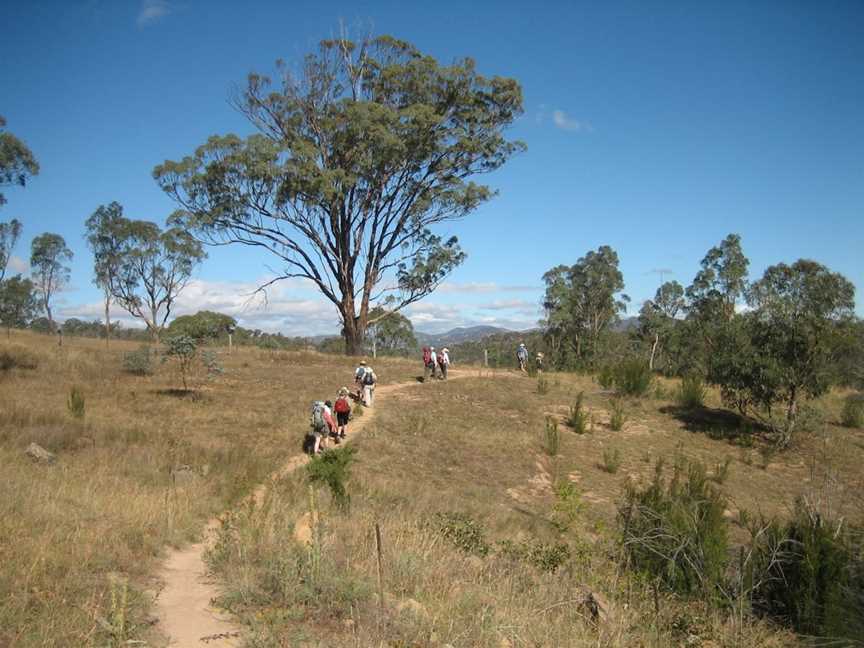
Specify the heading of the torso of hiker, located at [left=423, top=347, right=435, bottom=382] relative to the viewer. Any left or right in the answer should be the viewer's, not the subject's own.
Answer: facing away from the viewer and to the right of the viewer

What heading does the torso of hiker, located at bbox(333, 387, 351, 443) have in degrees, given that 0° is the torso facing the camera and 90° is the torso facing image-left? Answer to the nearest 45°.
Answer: approximately 225°

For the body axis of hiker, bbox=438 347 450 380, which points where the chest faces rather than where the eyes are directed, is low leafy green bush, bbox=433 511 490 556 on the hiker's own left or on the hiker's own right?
on the hiker's own right

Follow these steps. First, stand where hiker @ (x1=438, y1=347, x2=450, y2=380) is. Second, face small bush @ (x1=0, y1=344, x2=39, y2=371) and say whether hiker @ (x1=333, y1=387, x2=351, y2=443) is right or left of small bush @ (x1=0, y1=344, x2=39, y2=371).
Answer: left

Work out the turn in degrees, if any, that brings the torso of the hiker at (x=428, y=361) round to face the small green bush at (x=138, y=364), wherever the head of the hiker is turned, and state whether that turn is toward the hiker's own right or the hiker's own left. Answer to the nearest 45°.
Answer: approximately 135° to the hiker's own left

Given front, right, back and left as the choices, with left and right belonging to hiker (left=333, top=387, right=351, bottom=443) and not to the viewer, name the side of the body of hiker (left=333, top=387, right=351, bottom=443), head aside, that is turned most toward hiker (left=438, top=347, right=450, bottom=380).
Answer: front

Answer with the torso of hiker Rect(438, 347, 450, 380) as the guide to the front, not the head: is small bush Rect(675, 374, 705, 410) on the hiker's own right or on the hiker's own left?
on the hiker's own right

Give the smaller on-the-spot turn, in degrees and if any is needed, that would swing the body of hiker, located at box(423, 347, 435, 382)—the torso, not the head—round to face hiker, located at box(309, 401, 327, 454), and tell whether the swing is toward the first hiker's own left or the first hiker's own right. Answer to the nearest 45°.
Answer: approximately 135° to the first hiker's own right

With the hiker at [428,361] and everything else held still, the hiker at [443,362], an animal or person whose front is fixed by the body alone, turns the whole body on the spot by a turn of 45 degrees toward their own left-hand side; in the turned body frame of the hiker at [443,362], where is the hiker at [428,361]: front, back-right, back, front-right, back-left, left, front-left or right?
left

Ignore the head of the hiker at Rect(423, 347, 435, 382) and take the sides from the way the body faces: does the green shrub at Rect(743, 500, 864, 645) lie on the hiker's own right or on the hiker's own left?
on the hiker's own right

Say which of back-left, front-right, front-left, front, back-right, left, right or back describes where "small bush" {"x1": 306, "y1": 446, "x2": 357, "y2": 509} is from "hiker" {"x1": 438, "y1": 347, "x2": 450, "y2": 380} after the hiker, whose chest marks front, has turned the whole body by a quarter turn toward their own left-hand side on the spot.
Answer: back-left

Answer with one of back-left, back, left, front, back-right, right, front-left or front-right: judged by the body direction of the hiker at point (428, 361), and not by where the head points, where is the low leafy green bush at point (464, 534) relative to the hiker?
back-right

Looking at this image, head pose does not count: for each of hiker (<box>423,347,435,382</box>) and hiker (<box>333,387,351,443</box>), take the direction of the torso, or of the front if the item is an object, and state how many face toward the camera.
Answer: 0

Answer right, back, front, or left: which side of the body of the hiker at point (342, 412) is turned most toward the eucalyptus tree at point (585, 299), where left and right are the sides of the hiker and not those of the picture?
front
